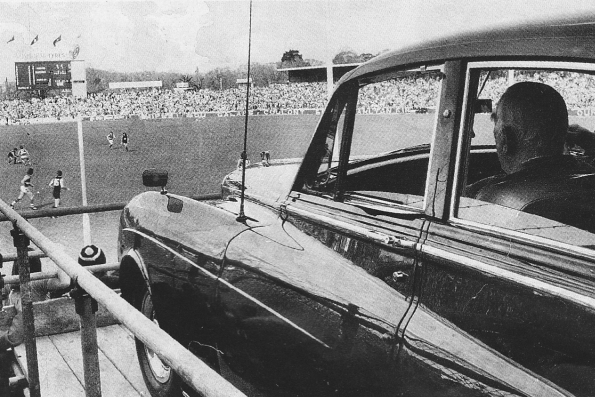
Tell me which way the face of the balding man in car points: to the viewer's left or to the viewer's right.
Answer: to the viewer's left

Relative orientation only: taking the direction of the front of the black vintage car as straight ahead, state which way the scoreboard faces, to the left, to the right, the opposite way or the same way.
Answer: the opposite way

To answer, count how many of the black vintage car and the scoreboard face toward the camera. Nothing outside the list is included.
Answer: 1

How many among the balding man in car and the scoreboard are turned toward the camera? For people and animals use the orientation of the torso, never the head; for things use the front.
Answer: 1

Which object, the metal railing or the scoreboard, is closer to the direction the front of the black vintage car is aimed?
the scoreboard

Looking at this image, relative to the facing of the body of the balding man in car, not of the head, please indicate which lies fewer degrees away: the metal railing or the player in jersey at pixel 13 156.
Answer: the player in jersey

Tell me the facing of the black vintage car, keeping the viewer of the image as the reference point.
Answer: facing away from the viewer and to the left of the viewer

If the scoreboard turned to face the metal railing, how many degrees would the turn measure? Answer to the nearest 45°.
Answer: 0° — it already faces it

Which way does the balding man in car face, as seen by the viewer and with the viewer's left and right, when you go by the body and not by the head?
facing away from the viewer and to the left of the viewer
